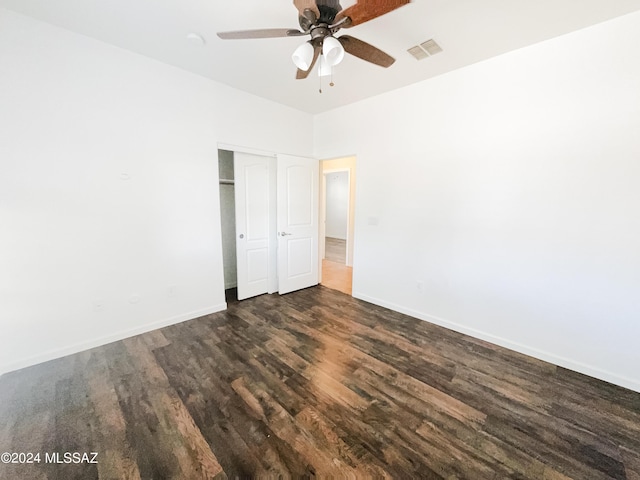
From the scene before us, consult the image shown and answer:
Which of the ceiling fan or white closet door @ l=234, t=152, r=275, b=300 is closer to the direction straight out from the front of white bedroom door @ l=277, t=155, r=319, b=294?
the ceiling fan

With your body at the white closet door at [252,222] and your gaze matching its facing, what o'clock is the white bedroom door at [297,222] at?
the white bedroom door at [297,222] is roughly at 10 o'clock from the white closet door at [252,222].

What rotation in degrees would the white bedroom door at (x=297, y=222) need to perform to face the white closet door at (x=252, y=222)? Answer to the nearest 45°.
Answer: approximately 135° to its right
